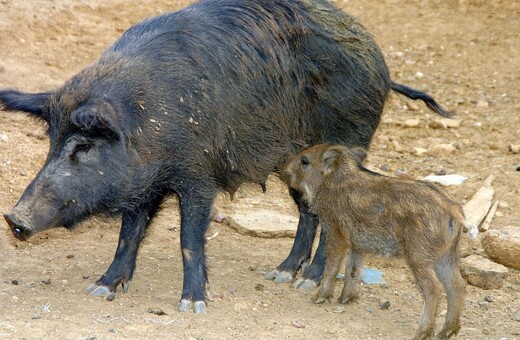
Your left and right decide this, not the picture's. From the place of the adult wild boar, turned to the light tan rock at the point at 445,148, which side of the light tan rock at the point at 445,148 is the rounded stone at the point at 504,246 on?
right

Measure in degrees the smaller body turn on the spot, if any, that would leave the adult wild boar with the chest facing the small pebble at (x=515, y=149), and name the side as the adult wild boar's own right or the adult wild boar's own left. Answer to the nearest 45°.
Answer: approximately 180°

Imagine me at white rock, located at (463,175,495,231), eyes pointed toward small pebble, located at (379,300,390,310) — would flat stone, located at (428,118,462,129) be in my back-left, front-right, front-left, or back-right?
back-right

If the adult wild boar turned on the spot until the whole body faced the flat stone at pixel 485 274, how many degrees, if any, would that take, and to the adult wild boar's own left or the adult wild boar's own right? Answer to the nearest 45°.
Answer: approximately 135° to the adult wild boar's own left

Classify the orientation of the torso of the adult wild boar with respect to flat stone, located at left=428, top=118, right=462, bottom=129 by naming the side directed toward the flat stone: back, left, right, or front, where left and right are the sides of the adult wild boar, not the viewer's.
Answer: back

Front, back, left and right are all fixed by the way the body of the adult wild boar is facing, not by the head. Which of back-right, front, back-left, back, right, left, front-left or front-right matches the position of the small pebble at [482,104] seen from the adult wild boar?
back

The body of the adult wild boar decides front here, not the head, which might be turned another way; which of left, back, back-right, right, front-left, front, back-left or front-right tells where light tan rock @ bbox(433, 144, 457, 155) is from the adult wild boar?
back

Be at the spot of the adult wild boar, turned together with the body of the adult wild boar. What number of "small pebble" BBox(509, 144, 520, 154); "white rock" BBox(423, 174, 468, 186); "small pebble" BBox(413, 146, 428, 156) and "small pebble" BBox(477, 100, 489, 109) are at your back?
4

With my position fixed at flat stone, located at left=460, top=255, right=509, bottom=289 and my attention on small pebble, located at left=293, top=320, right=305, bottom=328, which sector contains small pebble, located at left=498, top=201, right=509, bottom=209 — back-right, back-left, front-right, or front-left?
back-right

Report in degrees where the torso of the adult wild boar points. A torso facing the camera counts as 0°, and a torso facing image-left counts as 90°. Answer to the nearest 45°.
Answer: approximately 45°

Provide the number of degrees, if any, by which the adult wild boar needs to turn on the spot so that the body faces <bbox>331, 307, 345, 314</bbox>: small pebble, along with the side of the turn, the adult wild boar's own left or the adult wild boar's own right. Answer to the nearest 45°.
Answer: approximately 135° to the adult wild boar's own left

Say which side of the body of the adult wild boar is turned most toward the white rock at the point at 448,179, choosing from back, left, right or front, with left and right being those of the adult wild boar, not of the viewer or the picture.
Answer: back
